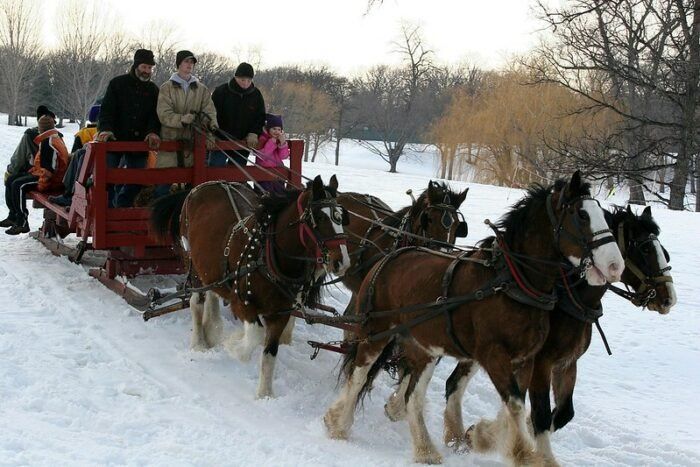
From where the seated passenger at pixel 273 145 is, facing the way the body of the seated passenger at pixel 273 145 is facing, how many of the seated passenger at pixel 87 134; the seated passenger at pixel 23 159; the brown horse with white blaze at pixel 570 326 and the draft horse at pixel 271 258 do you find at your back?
2

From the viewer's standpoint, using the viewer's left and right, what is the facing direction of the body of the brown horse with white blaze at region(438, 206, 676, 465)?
facing the viewer and to the right of the viewer

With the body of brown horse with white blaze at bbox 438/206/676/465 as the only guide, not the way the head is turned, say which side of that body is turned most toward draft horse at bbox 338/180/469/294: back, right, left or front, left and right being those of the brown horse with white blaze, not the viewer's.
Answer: back

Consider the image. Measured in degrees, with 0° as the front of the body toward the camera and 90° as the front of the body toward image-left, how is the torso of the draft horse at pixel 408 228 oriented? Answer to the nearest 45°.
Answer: approximately 315°

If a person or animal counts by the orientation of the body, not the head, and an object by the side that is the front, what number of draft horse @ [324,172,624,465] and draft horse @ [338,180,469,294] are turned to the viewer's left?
0

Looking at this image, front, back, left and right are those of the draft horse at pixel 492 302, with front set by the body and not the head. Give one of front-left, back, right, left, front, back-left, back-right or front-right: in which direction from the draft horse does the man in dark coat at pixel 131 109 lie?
back
